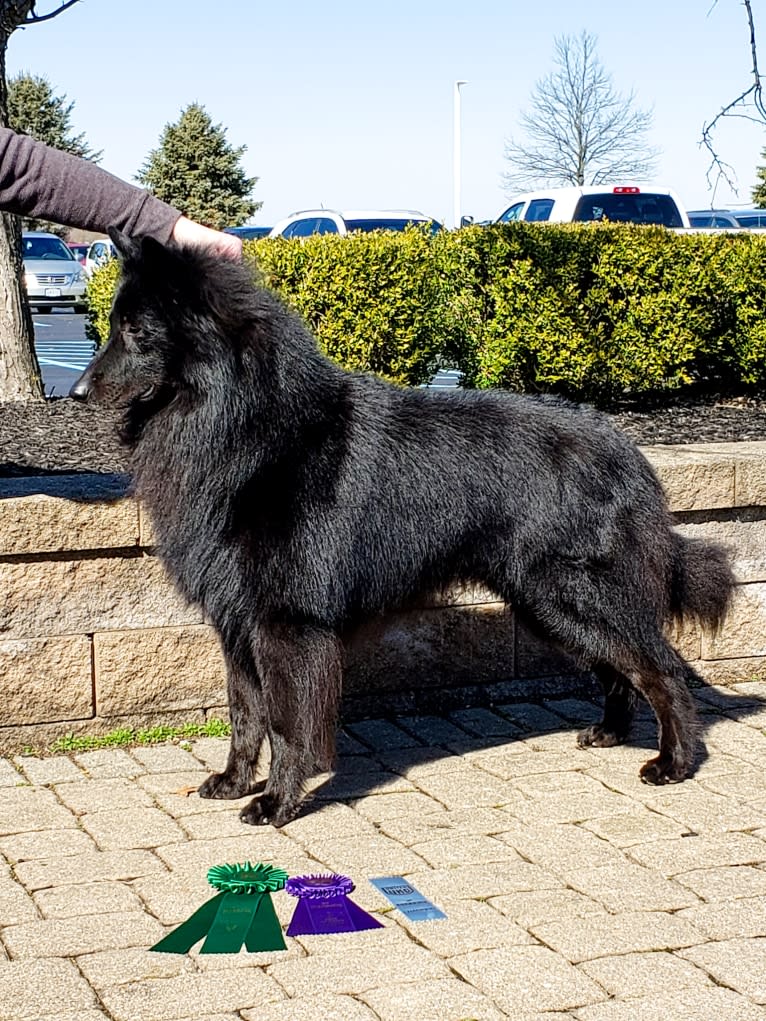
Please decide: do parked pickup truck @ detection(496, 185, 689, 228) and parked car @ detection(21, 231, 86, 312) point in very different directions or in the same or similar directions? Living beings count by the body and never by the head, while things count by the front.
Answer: very different directions

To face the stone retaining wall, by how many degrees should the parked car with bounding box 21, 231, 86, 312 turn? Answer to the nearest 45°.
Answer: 0° — it already faces it

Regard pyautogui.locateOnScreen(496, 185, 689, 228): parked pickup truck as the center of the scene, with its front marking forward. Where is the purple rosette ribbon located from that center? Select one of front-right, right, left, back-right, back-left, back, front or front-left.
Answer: back-left

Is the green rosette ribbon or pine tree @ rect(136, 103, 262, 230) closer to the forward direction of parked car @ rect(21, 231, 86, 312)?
the green rosette ribbon

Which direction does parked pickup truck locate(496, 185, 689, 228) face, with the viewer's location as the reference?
facing away from the viewer and to the left of the viewer

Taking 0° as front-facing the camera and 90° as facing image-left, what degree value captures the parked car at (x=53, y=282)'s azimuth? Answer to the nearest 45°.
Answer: approximately 0°

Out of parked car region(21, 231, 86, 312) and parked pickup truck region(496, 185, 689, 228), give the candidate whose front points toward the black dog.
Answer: parked car region(21, 231, 86, 312)

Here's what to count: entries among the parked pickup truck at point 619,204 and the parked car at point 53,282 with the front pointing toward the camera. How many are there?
1

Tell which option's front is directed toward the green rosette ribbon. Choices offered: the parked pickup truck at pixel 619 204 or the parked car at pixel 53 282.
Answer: the parked car at pixel 53 282

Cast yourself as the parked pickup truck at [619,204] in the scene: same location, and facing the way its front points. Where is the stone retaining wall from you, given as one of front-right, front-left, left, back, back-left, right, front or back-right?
back-left

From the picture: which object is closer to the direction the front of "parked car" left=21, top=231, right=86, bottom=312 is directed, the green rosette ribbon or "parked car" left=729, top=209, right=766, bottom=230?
the green rosette ribbon

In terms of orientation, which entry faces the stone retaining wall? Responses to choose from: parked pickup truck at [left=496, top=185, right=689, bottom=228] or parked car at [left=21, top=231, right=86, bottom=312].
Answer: parked car at [left=21, top=231, right=86, bottom=312]
